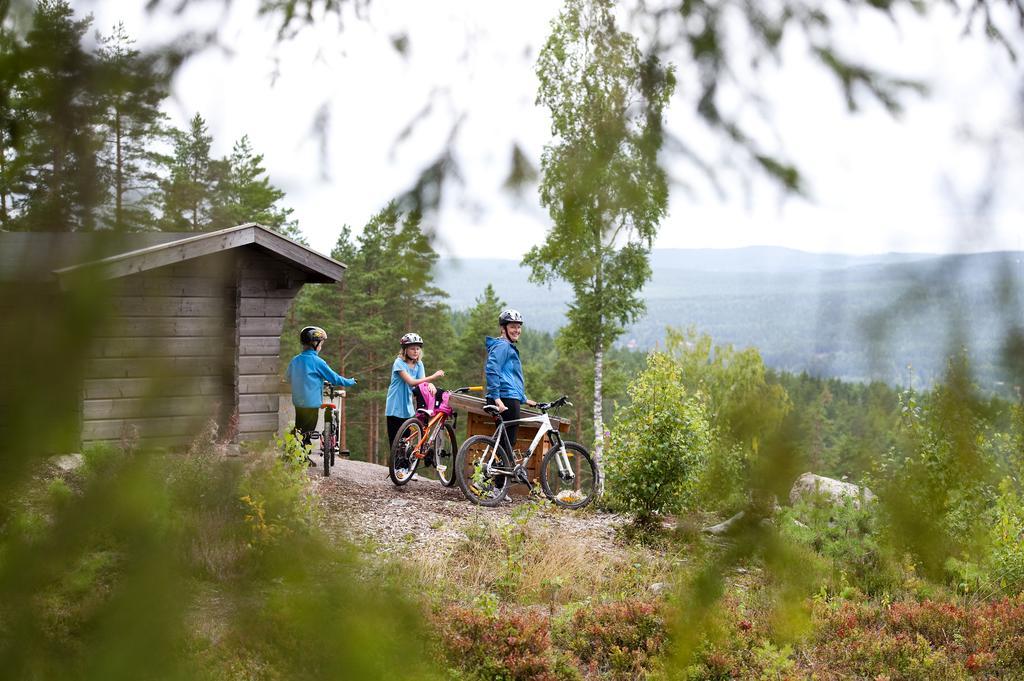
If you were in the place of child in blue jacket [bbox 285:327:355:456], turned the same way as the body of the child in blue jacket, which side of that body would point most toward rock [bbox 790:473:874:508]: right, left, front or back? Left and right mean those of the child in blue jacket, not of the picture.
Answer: right

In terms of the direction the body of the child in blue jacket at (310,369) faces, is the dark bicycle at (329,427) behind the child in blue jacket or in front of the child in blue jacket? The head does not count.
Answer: in front

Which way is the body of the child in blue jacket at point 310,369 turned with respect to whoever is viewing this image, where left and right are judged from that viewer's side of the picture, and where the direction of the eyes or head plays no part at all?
facing away from the viewer and to the right of the viewer

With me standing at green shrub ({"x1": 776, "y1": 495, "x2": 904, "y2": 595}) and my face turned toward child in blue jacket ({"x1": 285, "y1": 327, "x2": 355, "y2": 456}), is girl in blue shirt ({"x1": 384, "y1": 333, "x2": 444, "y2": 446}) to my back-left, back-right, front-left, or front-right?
front-right

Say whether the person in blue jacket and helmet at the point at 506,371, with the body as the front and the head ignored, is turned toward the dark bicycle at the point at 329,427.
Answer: no

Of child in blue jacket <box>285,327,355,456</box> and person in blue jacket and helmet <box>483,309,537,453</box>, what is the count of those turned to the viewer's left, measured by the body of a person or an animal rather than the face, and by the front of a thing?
0

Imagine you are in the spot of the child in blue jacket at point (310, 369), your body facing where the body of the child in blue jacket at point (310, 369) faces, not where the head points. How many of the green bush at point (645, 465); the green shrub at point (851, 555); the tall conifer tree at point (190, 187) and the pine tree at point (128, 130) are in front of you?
2

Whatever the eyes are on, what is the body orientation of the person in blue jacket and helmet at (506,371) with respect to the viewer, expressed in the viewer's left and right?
facing the viewer and to the right of the viewer

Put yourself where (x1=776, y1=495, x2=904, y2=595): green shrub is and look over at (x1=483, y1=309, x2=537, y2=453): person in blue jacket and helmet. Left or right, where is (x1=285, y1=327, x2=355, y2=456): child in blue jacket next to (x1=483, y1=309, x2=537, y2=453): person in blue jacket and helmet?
left

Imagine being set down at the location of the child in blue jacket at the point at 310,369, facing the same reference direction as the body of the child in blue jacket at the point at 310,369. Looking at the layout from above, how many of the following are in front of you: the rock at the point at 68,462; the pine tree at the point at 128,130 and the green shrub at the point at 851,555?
1
